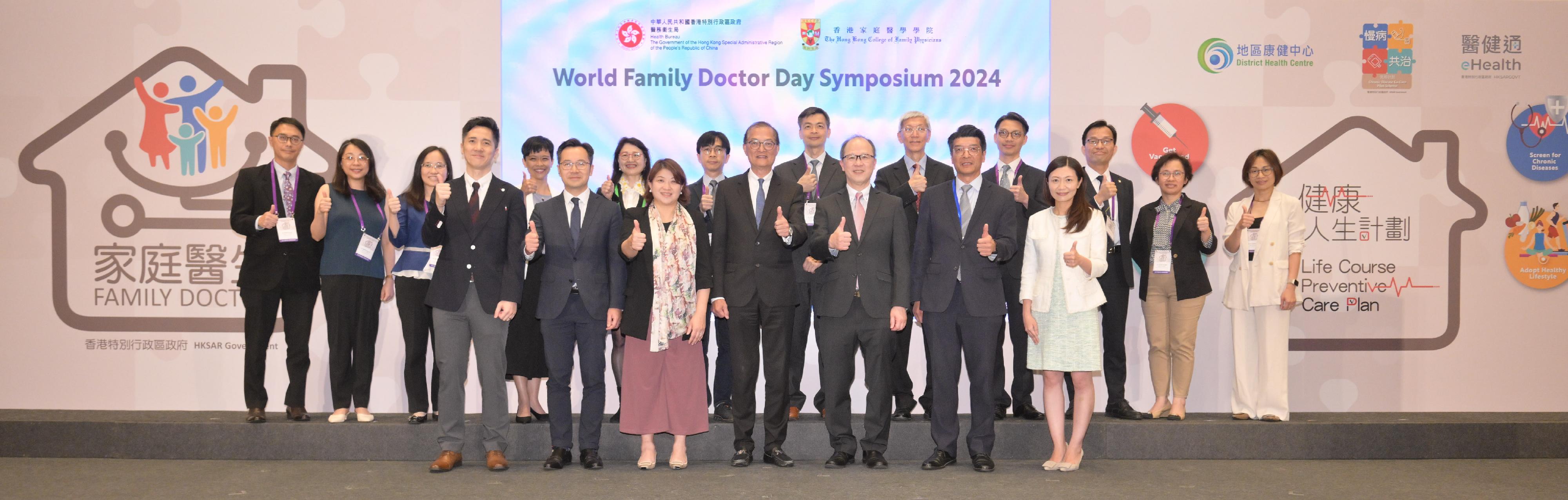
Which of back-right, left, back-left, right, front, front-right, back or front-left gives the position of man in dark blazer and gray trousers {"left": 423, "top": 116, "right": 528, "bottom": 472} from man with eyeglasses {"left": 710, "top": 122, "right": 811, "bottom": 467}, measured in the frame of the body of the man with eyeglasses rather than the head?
right

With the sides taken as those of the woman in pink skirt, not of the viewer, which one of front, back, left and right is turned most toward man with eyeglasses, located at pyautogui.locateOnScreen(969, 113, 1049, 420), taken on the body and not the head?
left

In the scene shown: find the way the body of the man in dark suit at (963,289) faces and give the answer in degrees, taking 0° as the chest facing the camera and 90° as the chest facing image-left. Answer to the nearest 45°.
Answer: approximately 0°

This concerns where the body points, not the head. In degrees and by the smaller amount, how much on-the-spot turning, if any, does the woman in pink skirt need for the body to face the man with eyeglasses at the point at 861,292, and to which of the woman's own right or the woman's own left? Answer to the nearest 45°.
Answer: approximately 90° to the woman's own left

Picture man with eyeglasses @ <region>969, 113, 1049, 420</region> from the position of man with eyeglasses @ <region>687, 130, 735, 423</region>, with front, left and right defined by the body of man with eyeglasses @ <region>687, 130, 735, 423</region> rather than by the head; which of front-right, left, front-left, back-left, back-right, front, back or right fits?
left

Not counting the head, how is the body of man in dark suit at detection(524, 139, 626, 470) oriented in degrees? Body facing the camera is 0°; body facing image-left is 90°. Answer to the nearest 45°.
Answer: approximately 0°
